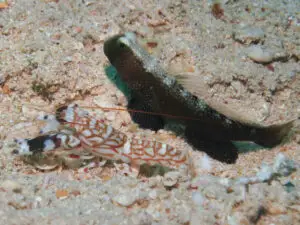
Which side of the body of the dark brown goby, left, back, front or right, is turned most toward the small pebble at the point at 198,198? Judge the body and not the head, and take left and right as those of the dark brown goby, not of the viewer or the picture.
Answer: left

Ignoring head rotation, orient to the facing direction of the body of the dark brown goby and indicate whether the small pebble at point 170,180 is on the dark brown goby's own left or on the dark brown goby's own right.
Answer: on the dark brown goby's own left

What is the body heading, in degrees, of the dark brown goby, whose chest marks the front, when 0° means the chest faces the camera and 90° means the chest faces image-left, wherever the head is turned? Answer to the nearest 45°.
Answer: approximately 90°

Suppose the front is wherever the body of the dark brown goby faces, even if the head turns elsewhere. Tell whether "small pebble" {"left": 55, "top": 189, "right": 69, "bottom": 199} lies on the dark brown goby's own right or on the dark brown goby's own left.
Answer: on the dark brown goby's own left

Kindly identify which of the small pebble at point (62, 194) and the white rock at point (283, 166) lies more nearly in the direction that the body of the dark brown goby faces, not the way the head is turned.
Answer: the small pebble

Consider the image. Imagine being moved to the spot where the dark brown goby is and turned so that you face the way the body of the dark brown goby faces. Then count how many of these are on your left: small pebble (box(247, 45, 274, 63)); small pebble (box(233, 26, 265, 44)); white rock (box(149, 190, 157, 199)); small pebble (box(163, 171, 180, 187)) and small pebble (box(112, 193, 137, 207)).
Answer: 3

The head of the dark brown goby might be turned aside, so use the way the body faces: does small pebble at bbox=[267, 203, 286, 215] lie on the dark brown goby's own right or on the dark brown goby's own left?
on the dark brown goby's own left

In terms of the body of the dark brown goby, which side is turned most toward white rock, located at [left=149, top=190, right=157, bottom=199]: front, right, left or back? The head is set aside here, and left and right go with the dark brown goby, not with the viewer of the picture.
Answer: left

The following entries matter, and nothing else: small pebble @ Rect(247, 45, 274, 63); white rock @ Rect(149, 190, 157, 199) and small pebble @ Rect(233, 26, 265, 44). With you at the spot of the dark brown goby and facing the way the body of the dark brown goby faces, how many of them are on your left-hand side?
1

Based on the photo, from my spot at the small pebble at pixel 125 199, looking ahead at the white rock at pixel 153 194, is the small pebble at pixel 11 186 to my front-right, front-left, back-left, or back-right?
back-left

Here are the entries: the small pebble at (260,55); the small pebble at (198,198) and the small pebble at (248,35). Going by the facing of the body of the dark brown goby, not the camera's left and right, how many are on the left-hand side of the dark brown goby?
1

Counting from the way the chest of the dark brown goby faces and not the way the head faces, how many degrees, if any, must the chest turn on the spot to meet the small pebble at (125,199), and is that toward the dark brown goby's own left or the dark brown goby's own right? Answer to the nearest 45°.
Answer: approximately 90° to the dark brown goby's own left

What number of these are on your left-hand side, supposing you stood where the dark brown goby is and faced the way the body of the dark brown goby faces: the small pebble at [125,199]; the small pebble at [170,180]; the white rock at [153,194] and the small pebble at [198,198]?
4

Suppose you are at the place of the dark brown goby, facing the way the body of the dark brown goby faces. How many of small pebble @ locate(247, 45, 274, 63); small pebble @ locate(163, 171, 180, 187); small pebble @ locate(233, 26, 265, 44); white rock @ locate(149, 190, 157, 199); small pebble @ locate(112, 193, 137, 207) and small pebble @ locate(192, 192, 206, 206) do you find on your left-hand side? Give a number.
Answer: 4
